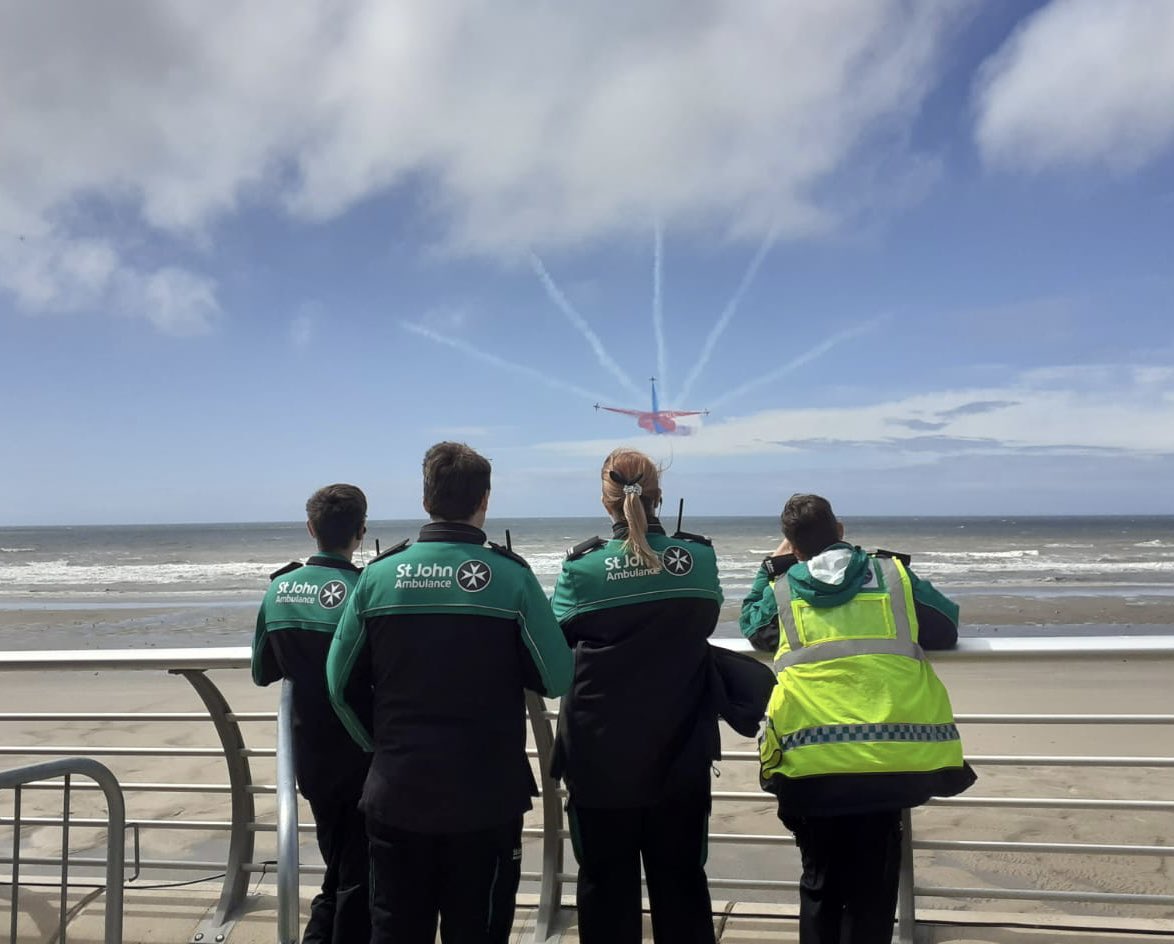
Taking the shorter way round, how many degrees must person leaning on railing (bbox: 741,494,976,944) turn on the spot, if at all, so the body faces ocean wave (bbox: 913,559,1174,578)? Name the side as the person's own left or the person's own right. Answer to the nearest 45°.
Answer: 0° — they already face it

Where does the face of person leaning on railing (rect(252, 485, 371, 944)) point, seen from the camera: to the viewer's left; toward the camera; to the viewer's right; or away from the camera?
away from the camera

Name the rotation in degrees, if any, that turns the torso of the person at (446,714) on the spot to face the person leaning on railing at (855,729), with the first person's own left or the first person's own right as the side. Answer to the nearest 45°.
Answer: approximately 90° to the first person's own right

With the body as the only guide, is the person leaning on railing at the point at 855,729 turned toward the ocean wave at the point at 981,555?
yes

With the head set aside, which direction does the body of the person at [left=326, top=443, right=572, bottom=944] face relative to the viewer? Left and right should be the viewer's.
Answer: facing away from the viewer

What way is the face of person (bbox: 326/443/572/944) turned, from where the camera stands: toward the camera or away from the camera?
away from the camera

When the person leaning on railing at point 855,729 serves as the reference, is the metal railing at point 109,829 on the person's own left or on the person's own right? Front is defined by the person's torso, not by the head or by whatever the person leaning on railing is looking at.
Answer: on the person's own left

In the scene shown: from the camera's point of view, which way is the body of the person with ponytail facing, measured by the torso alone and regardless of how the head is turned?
away from the camera

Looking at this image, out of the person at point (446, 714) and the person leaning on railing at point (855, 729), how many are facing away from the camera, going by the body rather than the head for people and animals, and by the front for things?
2

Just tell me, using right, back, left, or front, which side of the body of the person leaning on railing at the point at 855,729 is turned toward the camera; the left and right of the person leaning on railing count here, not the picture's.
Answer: back
